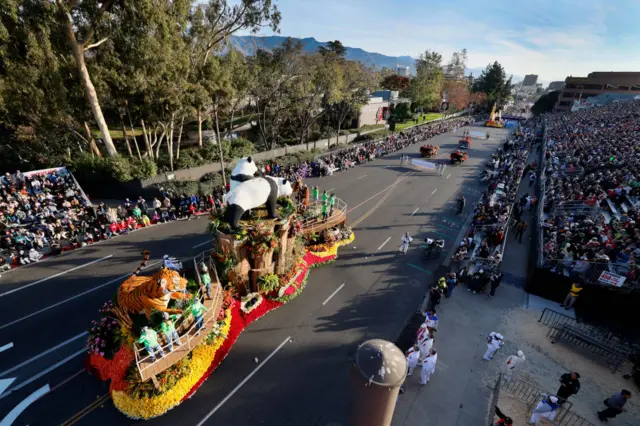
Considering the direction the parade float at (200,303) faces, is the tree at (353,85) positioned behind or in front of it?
behind

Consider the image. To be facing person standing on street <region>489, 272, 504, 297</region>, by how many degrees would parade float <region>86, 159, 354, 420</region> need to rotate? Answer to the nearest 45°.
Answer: approximately 135° to its left

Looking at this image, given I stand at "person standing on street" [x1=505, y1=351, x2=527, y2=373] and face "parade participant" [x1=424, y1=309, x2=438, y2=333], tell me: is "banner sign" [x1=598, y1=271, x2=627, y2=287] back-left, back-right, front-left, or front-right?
back-right

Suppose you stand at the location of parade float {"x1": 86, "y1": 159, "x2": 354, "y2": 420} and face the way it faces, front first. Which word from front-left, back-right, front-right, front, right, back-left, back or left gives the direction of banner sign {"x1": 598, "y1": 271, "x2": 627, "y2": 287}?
back-left

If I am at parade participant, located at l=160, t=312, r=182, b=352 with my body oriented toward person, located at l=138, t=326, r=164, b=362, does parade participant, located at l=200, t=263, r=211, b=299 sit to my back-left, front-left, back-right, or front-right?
back-right

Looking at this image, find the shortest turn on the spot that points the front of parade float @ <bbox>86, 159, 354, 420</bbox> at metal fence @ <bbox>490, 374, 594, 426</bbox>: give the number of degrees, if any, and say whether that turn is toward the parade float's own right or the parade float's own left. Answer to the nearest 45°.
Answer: approximately 90° to the parade float's own left

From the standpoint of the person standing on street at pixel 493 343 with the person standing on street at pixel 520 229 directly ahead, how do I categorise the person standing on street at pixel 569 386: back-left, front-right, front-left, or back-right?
back-right

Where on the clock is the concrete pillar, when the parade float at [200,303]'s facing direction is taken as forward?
The concrete pillar is roughly at 10 o'clock from the parade float.

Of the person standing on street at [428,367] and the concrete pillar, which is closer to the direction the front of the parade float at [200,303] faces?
the concrete pillar

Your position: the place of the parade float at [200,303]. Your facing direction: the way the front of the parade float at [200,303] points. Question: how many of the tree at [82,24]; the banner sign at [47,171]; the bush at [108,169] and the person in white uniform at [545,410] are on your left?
1

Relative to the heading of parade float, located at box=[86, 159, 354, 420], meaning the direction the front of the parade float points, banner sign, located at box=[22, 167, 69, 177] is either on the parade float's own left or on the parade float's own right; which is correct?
on the parade float's own right

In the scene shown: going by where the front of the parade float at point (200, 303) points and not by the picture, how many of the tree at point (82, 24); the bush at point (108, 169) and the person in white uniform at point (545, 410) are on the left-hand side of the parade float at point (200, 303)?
1
